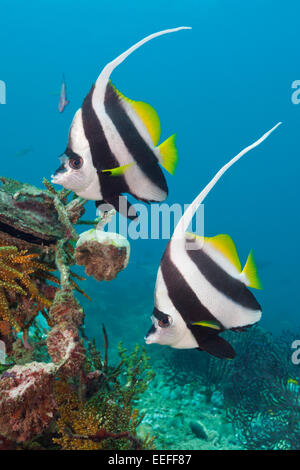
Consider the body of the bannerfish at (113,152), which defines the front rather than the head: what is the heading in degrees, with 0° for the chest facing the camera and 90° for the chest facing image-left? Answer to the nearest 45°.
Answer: approximately 90°

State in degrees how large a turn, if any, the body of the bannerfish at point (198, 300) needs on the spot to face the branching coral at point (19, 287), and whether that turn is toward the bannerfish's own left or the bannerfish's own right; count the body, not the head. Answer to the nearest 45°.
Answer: approximately 45° to the bannerfish's own right

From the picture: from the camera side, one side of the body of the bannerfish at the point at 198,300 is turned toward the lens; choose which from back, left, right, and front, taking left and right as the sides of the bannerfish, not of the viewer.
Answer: left

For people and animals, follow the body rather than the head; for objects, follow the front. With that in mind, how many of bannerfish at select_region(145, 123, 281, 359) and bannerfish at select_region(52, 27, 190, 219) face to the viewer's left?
2
